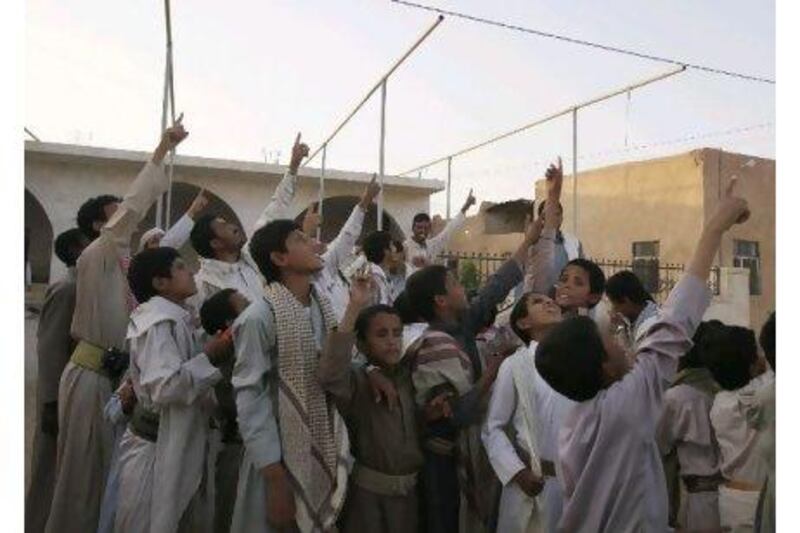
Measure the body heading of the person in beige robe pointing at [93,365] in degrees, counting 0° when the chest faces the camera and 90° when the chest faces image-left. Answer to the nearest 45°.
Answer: approximately 270°

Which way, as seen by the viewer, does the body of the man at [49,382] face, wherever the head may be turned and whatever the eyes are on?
to the viewer's right
